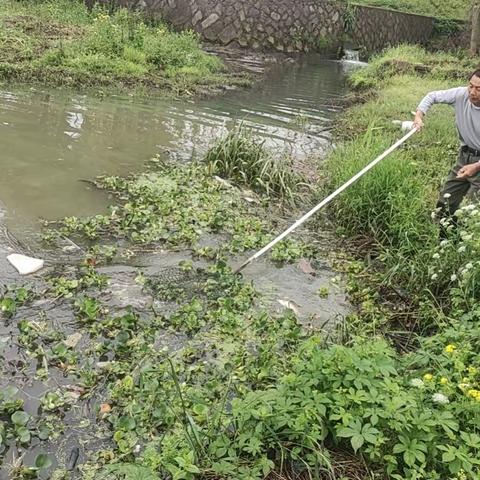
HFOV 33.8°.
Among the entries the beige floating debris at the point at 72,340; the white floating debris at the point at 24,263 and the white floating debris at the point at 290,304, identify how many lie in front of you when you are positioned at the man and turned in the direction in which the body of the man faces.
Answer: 3

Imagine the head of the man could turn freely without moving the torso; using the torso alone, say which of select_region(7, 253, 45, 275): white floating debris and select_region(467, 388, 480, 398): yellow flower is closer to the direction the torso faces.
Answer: the white floating debris

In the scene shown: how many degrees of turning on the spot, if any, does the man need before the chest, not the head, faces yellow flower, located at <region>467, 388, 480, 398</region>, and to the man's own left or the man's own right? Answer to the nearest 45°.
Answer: approximately 45° to the man's own left

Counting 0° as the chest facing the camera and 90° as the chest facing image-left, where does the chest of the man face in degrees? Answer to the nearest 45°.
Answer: approximately 45°

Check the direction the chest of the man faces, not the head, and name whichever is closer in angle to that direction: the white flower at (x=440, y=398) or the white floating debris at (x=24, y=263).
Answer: the white floating debris

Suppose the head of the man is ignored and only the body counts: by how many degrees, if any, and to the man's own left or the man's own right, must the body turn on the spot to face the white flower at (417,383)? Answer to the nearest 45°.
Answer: approximately 45° to the man's own left

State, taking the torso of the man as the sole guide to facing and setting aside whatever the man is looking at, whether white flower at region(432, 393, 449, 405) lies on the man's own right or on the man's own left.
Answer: on the man's own left
